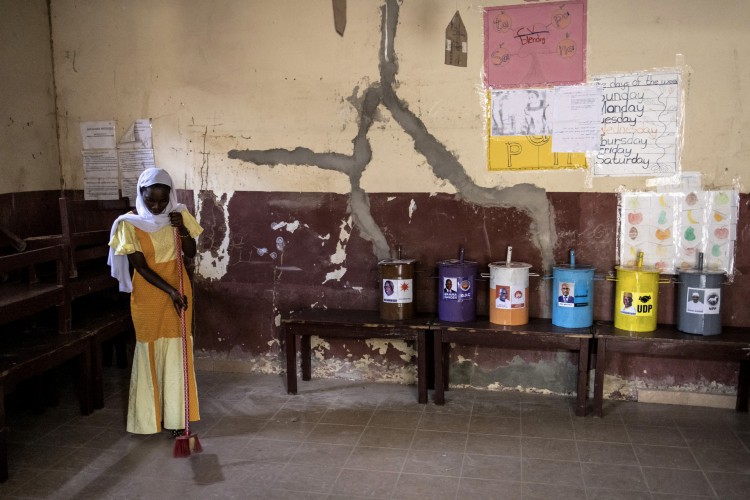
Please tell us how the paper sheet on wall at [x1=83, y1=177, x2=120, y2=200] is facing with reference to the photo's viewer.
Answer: facing the viewer

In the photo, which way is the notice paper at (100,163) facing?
toward the camera

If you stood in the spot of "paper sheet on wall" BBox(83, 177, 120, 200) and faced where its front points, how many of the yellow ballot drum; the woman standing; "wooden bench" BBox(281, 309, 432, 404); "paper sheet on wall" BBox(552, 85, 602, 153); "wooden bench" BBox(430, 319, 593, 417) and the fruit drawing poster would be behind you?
0

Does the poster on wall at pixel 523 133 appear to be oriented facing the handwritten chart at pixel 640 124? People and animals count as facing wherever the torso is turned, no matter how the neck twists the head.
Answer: no

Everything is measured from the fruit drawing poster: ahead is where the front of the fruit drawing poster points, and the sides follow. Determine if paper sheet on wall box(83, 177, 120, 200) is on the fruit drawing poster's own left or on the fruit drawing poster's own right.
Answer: on the fruit drawing poster's own right

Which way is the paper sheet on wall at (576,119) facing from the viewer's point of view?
toward the camera

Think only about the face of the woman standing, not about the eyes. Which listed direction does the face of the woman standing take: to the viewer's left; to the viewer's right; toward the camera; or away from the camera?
toward the camera

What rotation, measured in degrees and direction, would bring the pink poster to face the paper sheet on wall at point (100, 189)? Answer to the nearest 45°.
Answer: approximately 90° to its right

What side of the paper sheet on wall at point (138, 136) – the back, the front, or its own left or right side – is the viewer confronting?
front

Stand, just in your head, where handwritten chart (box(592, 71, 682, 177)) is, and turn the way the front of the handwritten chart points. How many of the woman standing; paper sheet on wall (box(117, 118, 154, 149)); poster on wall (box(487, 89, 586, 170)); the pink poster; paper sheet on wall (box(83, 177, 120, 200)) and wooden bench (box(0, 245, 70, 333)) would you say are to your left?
0

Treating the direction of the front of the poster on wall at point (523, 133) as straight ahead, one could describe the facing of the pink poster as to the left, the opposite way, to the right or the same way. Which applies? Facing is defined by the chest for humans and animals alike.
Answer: the same way

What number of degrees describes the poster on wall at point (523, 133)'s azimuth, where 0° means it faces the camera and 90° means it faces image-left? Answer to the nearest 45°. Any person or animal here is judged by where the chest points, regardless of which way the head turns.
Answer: approximately 0°

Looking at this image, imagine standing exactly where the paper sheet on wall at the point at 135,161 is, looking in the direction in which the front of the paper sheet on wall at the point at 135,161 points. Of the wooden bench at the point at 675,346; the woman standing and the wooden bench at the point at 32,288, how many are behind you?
0

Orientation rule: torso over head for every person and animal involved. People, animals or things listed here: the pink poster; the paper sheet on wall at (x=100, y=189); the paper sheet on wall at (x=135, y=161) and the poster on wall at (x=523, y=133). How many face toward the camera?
4

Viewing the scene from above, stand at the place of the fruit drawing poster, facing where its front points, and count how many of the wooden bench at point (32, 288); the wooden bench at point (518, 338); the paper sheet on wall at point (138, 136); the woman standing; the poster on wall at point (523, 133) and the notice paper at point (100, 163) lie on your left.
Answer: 0

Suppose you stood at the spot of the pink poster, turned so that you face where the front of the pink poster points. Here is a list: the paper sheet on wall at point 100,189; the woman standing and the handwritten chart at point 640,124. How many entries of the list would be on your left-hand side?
1

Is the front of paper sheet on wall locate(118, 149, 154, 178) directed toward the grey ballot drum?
no

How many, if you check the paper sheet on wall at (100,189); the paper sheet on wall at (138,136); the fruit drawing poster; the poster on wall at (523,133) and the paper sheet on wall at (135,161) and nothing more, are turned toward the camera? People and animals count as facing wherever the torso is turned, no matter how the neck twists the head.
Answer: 5

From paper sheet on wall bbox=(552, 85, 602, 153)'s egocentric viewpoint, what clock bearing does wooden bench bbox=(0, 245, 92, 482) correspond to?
The wooden bench is roughly at 2 o'clock from the paper sheet on wall.

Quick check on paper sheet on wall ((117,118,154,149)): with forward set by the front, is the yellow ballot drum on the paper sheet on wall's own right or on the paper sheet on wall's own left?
on the paper sheet on wall's own left

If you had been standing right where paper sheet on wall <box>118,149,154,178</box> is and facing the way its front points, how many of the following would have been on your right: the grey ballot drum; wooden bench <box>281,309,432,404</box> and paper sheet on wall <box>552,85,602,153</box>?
0

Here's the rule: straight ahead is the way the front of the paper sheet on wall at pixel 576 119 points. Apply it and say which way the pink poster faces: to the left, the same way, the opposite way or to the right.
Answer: the same way

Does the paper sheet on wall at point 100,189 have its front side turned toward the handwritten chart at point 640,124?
no
